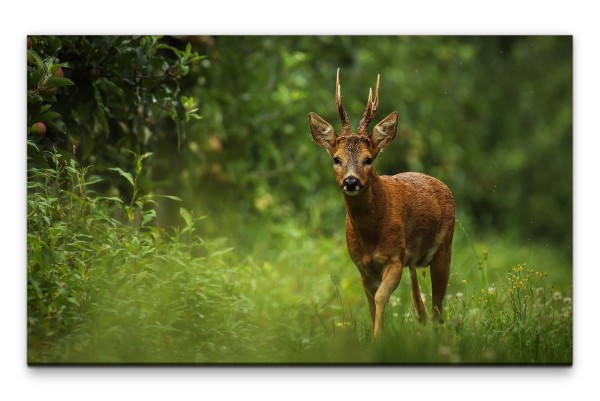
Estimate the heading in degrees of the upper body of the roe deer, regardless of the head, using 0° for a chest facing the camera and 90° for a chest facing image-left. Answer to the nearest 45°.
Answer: approximately 45°
